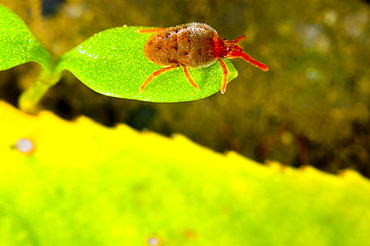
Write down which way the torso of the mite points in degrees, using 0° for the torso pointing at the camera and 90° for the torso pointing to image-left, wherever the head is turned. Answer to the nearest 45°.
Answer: approximately 270°
